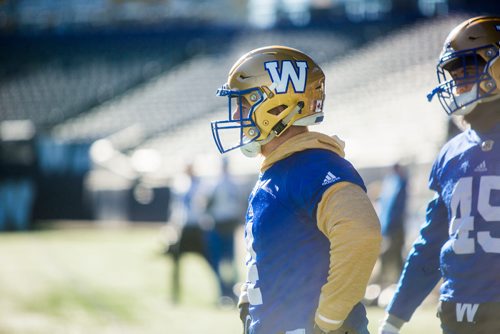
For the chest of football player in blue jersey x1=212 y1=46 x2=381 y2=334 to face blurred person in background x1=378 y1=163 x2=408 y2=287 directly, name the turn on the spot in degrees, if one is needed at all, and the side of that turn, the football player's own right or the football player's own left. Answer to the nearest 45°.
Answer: approximately 90° to the football player's own right

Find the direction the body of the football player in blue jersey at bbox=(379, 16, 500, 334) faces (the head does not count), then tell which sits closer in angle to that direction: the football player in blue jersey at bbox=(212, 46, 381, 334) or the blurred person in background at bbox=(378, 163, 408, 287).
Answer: the football player in blue jersey

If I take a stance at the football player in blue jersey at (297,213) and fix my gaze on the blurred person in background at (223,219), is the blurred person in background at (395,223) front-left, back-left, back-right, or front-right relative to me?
front-right

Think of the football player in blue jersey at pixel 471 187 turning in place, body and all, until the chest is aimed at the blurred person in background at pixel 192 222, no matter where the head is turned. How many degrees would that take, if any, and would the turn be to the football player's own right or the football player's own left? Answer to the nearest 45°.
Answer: approximately 90° to the football player's own right

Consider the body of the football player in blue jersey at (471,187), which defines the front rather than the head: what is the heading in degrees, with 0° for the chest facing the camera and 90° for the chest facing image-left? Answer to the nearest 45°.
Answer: approximately 45°

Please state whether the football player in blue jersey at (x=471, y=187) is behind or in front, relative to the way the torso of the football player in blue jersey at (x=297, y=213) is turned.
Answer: behind

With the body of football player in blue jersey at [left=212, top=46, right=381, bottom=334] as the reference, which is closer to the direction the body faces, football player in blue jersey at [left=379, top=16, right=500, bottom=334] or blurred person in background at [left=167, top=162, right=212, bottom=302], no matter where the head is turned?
the blurred person in background

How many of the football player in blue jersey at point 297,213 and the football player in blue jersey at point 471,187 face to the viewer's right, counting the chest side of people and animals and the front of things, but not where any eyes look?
0

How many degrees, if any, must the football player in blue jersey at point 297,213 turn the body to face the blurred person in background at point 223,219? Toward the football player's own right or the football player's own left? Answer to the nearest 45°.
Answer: approximately 90° to the football player's own right

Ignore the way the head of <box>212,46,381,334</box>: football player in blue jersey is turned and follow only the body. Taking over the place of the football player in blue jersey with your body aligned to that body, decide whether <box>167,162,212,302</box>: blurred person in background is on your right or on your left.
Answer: on your right

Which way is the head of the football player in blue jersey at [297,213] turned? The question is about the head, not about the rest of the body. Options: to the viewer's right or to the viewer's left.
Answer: to the viewer's left

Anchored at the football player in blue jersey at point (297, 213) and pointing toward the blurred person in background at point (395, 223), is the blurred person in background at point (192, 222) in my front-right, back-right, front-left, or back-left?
front-left

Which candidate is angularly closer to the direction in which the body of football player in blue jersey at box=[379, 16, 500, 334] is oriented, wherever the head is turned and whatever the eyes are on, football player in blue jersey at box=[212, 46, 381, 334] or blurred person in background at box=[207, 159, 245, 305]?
the football player in blue jersey

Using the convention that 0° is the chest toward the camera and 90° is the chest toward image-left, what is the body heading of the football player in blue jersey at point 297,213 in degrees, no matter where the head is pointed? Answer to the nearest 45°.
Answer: approximately 90°

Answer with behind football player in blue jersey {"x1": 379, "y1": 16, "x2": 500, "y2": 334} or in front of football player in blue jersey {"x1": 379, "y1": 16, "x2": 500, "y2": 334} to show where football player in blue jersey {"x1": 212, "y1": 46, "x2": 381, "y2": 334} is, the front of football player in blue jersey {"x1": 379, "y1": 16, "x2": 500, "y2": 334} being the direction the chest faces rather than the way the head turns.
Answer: in front

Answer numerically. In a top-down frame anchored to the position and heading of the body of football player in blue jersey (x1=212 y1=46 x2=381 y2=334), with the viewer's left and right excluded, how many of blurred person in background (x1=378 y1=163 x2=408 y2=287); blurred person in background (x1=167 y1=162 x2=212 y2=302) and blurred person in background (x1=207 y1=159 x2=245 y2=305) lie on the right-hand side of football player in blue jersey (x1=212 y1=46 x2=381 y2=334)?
3
